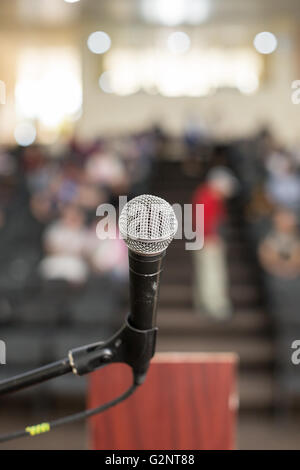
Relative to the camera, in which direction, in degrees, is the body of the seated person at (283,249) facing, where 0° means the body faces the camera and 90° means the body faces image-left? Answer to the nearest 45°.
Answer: approximately 0°

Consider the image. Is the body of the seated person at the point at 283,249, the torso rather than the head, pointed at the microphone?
yes
